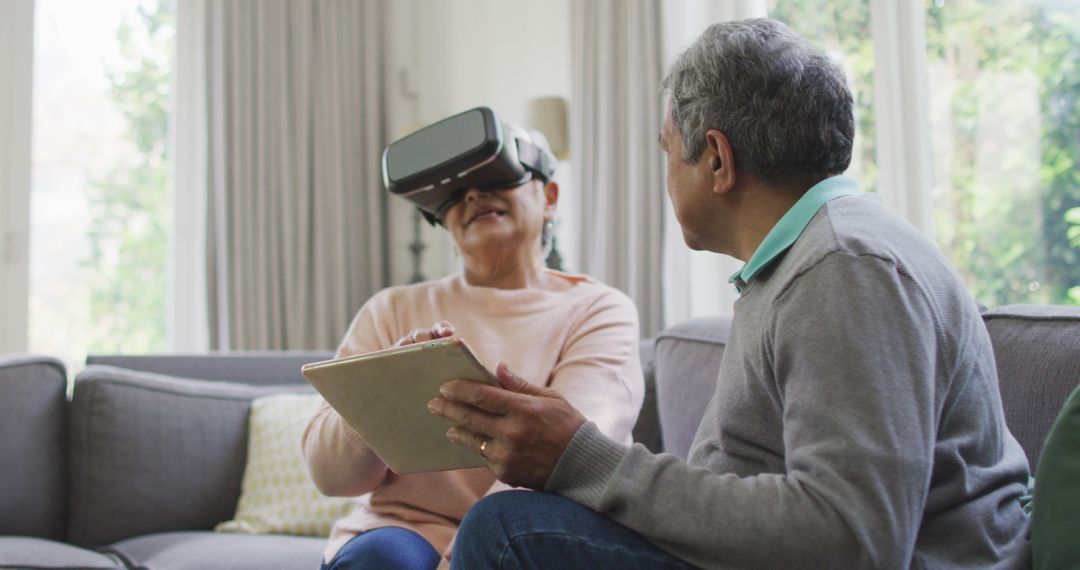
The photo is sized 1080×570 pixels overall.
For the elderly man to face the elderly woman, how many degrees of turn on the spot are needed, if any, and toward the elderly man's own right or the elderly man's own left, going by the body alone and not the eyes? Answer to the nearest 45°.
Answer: approximately 45° to the elderly man's own right

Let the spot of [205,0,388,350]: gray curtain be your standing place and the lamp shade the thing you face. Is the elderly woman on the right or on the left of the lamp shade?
right

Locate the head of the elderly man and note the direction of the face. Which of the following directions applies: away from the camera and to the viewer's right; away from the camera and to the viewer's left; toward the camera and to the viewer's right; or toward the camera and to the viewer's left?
away from the camera and to the viewer's left

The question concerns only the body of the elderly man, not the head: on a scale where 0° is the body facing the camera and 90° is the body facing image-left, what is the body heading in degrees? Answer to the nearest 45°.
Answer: approximately 90°

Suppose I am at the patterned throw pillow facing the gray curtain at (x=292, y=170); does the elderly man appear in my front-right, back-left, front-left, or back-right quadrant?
back-right
